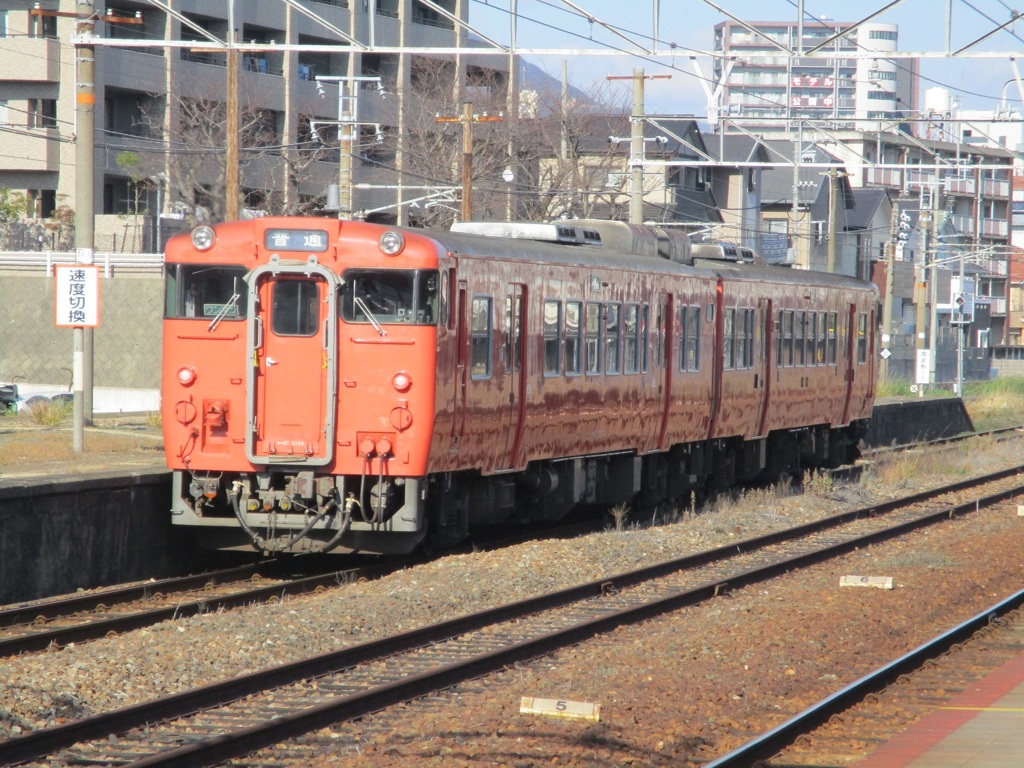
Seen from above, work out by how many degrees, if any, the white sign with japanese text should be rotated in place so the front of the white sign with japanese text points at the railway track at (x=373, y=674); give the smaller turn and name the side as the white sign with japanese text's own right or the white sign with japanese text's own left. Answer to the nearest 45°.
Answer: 0° — it already faces it

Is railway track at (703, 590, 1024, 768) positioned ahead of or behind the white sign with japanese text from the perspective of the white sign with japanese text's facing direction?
ahead

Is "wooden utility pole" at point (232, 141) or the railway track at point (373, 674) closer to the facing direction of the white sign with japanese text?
the railway track

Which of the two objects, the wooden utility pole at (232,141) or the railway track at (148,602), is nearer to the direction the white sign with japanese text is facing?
the railway track

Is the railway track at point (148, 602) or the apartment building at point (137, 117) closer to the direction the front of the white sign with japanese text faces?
the railway track

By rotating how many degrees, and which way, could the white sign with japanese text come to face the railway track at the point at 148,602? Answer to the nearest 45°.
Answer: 0° — it already faces it

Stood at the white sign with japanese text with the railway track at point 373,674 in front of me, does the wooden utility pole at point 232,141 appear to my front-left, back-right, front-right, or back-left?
back-left

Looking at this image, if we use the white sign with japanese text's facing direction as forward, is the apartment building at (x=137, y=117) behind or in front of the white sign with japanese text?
behind

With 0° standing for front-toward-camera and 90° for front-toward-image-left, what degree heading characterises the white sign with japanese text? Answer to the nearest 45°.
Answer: approximately 0°

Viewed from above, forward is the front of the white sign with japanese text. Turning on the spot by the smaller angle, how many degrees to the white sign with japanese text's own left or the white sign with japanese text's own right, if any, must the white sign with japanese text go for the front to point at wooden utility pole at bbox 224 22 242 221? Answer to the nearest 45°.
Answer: approximately 180°
